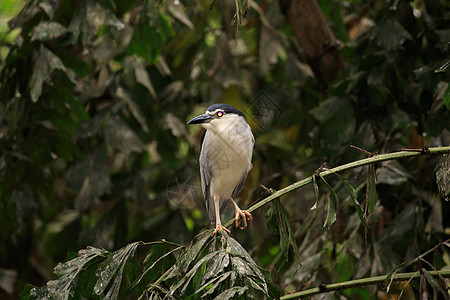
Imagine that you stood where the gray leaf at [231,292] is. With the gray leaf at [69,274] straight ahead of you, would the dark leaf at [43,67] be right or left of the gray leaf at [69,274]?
right

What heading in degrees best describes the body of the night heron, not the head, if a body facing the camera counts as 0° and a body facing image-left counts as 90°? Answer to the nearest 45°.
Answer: approximately 0°

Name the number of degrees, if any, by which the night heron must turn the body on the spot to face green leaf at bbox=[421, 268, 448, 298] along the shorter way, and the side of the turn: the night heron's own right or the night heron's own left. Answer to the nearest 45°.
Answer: approximately 45° to the night heron's own left

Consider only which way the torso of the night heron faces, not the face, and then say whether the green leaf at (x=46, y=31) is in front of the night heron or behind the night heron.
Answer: behind

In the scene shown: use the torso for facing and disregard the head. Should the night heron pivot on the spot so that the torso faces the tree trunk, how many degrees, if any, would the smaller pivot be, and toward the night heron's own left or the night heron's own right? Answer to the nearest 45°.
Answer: approximately 135° to the night heron's own left

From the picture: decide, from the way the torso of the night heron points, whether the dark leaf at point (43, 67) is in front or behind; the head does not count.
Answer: behind

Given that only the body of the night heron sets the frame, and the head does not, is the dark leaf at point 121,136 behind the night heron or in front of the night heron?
behind
